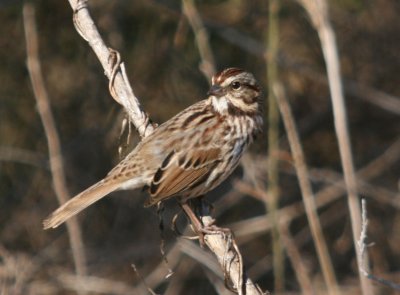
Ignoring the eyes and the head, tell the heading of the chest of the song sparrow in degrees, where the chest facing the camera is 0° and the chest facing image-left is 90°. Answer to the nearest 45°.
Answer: approximately 270°

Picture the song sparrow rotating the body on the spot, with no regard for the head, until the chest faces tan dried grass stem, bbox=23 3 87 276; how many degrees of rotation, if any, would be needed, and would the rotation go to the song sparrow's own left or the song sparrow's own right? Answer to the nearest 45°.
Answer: approximately 135° to the song sparrow's own left
